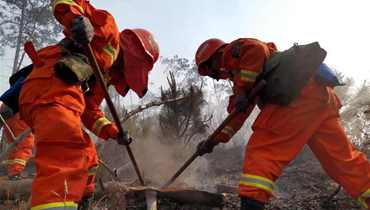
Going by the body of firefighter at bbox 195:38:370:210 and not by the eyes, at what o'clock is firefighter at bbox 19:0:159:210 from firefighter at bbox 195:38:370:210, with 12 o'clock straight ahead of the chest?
firefighter at bbox 19:0:159:210 is roughly at 11 o'clock from firefighter at bbox 195:38:370:210.

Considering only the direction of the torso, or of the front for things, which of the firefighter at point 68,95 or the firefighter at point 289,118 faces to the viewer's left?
the firefighter at point 289,118

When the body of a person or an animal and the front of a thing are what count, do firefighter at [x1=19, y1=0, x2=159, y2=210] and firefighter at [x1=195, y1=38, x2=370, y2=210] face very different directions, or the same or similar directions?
very different directions

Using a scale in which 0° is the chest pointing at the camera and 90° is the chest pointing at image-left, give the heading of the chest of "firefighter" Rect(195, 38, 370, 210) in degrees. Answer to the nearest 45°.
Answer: approximately 90°

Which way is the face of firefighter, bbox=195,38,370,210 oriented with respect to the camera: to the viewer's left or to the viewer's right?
to the viewer's left

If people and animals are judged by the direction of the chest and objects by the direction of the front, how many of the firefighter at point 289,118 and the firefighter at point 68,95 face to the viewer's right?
1

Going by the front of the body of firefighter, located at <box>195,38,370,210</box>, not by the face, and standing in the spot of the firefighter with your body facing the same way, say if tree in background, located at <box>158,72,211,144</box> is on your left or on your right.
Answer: on your right

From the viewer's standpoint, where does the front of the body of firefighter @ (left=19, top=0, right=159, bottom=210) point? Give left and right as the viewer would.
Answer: facing to the right of the viewer

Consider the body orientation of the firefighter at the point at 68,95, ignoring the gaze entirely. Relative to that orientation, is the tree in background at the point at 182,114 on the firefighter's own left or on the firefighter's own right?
on the firefighter's own left

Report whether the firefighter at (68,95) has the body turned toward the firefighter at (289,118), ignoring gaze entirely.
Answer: yes
